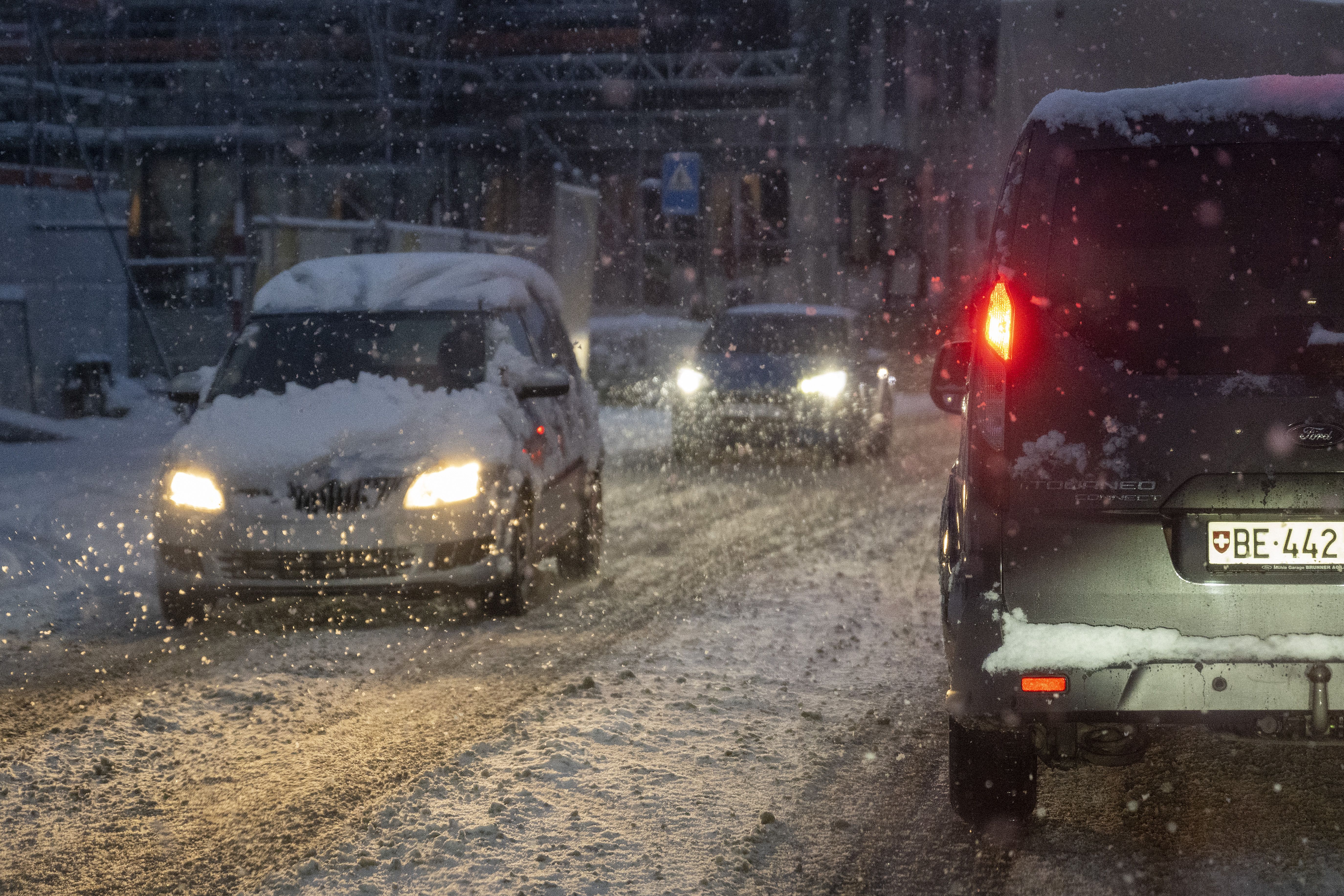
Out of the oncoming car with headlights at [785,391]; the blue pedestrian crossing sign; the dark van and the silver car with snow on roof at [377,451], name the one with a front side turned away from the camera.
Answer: the dark van

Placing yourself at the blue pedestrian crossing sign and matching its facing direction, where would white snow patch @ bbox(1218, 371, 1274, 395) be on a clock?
The white snow patch is roughly at 12 o'clock from the blue pedestrian crossing sign.

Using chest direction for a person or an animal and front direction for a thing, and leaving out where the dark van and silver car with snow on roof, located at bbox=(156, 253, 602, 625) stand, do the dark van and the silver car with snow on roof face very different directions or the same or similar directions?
very different directions

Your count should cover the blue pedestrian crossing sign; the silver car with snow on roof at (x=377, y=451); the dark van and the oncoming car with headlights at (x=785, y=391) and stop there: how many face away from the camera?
1

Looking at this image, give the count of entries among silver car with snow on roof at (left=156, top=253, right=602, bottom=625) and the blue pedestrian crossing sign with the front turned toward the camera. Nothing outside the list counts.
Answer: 2

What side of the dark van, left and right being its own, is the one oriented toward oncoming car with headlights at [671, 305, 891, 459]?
front

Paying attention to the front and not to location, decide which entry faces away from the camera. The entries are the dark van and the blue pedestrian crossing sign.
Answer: the dark van

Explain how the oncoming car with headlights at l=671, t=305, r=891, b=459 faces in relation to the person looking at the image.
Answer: facing the viewer and to the left of the viewer

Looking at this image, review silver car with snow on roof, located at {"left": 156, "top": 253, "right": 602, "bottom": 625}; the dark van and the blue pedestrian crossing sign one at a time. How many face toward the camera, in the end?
2

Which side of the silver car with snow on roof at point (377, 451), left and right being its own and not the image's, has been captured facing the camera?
front

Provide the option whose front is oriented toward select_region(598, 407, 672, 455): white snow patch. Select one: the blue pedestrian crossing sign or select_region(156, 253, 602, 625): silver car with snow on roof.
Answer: the blue pedestrian crossing sign

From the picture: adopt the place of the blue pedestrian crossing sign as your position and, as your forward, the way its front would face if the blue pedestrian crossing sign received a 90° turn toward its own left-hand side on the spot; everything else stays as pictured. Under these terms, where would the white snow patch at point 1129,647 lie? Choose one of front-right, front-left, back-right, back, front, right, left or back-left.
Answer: right

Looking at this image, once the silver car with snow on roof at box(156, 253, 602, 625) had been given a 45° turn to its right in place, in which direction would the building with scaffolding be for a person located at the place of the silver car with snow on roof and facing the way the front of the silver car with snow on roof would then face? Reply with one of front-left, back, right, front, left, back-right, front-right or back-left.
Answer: back-right

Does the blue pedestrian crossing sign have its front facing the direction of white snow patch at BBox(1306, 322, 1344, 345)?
yes

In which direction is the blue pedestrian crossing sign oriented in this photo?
toward the camera

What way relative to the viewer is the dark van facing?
away from the camera

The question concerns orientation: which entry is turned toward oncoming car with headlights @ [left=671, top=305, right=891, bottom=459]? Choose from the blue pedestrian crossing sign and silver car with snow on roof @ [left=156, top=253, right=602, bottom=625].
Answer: the blue pedestrian crossing sign

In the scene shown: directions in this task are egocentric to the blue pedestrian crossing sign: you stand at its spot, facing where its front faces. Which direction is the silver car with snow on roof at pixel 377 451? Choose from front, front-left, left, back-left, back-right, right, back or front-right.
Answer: front
